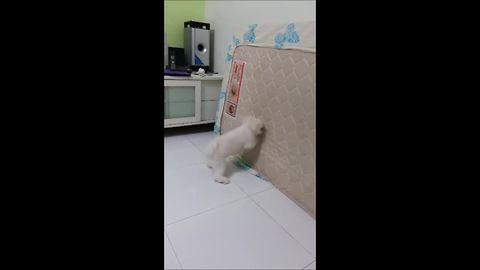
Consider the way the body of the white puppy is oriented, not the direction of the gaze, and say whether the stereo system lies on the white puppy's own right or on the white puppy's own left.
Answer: on the white puppy's own left

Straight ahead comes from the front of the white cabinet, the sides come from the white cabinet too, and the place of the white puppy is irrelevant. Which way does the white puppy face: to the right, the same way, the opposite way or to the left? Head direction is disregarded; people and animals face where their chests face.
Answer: to the left

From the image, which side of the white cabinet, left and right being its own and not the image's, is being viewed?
front

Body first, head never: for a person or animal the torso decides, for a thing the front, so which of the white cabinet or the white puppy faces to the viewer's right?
the white puppy

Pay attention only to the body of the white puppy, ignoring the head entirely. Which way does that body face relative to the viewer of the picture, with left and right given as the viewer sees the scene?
facing to the right of the viewer

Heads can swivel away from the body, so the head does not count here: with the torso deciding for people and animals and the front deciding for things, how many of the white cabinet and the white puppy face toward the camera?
1

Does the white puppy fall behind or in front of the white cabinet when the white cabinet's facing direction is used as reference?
in front

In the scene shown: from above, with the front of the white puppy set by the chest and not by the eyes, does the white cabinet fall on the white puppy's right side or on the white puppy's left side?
on the white puppy's left side
